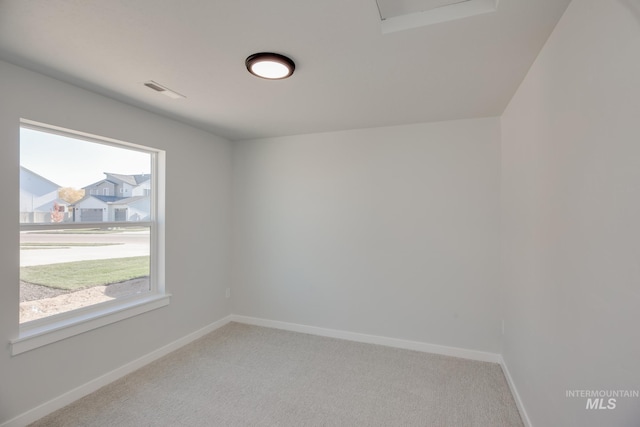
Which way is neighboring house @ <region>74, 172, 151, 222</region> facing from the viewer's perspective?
toward the camera

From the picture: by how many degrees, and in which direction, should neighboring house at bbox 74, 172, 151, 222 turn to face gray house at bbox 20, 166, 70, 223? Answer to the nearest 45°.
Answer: approximately 45° to its right

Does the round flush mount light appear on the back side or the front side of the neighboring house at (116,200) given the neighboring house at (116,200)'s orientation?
on the front side
